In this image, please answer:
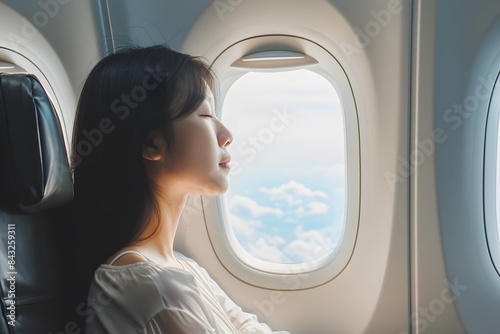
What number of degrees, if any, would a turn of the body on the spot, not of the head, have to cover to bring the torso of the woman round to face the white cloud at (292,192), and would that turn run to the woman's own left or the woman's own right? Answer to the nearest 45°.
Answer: approximately 45° to the woman's own left

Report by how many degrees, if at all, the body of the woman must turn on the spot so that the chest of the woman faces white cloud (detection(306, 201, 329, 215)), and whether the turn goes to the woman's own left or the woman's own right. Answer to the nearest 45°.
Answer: approximately 45° to the woman's own left

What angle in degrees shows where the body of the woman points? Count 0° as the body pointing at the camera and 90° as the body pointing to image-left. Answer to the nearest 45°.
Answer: approximately 270°

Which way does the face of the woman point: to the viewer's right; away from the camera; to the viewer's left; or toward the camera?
to the viewer's right

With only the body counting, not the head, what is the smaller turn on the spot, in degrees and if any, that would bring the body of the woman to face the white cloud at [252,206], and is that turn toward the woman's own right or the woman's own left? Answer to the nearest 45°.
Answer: approximately 45° to the woman's own left
